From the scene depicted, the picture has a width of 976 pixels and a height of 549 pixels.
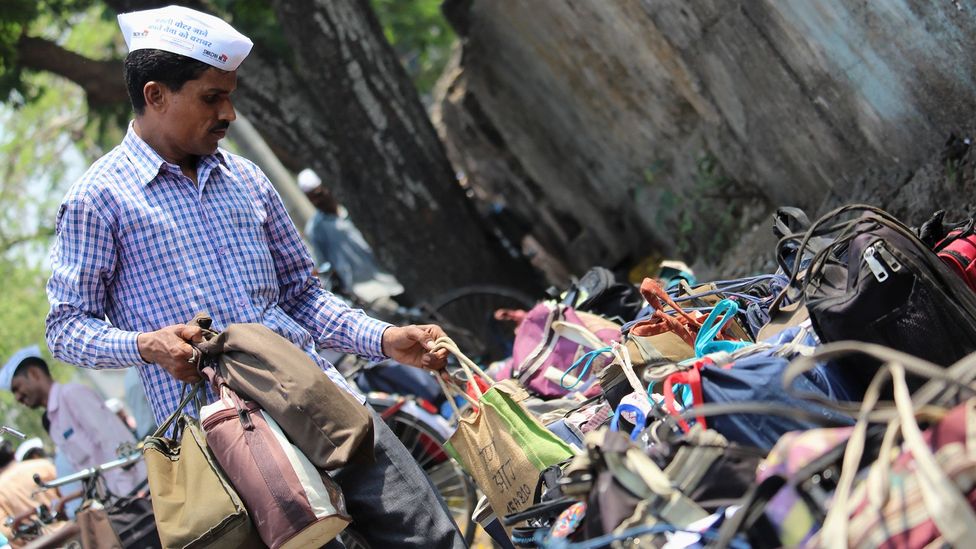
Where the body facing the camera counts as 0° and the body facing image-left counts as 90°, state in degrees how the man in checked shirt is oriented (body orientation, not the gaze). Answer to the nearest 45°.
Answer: approximately 315°

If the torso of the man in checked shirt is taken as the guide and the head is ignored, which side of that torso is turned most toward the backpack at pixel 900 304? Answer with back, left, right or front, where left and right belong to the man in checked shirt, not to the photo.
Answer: front

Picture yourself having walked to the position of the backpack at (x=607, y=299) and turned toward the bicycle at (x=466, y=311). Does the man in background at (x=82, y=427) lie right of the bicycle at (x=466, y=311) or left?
left
